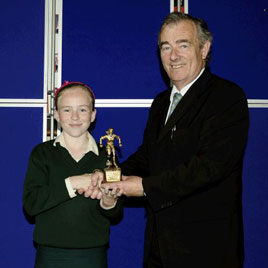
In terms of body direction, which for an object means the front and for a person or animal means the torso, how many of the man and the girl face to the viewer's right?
0

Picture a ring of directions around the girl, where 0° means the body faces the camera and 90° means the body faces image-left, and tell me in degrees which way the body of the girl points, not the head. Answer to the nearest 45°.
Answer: approximately 0°

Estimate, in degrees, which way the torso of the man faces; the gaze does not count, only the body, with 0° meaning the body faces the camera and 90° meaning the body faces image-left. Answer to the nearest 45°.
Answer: approximately 45°
